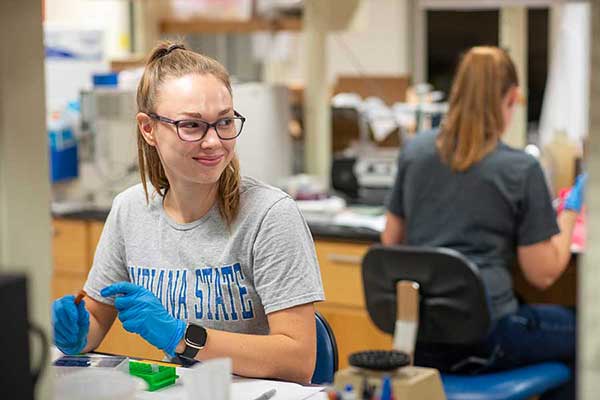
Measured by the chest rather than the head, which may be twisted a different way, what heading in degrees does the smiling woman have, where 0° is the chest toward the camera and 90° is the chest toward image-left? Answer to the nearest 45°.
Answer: approximately 45°

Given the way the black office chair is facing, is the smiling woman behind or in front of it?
behind

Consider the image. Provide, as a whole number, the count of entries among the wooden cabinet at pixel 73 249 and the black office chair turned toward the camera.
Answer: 1

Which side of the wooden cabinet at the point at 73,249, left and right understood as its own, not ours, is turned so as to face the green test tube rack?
front

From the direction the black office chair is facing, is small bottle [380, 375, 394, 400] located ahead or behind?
behind

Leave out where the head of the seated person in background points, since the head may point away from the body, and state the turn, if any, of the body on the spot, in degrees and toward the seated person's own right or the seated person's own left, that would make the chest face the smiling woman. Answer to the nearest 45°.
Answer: approximately 180°

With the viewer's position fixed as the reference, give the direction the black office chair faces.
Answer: facing away from the viewer and to the right of the viewer

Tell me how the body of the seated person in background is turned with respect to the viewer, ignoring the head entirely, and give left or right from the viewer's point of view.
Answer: facing away from the viewer and to the right of the viewer

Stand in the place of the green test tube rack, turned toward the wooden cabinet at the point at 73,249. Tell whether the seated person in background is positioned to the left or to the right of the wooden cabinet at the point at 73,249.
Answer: right
